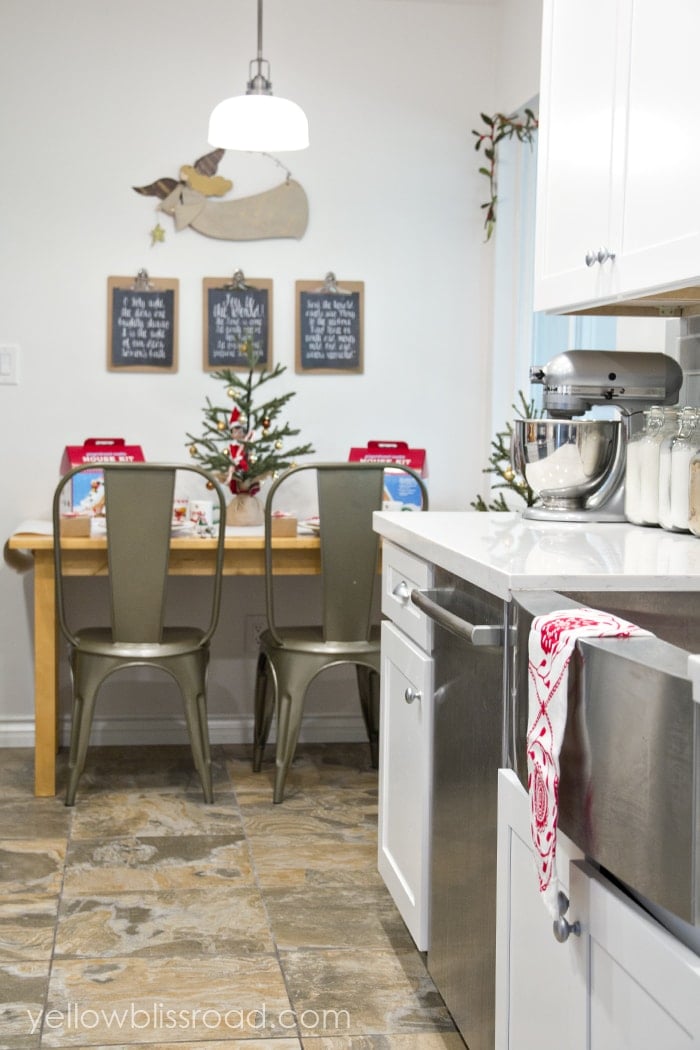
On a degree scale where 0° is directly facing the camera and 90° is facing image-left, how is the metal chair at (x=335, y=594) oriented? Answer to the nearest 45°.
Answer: approximately 180°

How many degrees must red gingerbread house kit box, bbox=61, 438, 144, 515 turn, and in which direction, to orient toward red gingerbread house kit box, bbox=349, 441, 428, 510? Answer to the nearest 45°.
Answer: approximately 90° to its left

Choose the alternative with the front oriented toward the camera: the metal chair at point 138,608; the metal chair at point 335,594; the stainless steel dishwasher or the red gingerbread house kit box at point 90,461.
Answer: the red gingerbread house kit box

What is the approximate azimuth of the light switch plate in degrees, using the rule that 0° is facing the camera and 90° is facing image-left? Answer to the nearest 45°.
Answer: approximately 0°

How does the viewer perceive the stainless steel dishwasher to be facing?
facing to the left of the viewer

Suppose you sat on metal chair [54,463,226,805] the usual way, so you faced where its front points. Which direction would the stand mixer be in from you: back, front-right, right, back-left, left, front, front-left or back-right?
back-right

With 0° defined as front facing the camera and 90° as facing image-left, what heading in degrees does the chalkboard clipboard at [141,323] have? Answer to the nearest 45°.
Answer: approximately 0°

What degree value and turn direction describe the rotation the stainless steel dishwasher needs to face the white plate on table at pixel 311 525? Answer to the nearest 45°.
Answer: approximately 90° to its right
